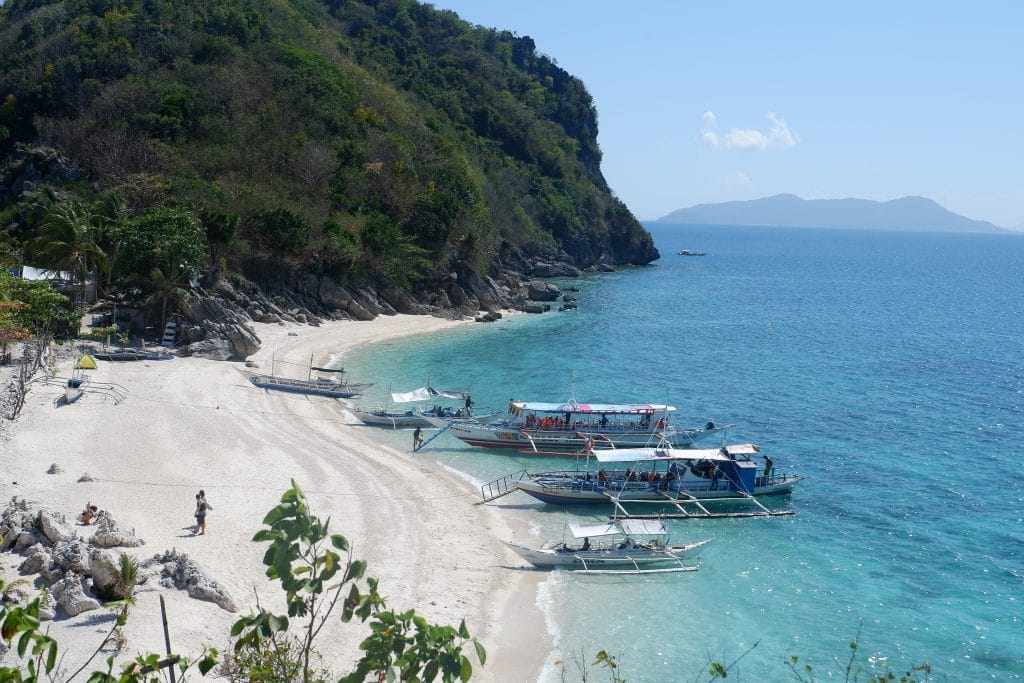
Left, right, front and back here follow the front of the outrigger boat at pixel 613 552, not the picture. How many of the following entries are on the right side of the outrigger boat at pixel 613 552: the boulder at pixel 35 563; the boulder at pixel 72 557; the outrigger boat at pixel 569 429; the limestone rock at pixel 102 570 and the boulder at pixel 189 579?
1

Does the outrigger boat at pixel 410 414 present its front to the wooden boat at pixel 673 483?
no

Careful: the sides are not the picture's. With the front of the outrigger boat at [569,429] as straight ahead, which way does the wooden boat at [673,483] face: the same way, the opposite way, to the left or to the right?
the same way

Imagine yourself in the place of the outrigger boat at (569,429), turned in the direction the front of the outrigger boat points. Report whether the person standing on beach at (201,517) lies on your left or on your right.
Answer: on your left

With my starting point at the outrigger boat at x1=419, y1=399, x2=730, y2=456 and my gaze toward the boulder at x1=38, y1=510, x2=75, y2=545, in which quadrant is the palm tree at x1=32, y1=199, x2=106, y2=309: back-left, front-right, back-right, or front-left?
front-right

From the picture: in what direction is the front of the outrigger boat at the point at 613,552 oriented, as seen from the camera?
facing to the left of the viewer

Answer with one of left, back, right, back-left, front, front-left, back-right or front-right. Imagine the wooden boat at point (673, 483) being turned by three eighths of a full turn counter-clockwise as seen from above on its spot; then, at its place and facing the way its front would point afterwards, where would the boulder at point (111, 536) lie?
right

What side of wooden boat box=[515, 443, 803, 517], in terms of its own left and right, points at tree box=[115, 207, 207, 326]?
front

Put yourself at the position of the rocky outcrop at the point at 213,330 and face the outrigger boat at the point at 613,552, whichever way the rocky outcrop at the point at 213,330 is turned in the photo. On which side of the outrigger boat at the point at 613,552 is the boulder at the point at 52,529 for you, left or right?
right

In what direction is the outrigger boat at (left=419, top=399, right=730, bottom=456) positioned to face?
to the viewer's left

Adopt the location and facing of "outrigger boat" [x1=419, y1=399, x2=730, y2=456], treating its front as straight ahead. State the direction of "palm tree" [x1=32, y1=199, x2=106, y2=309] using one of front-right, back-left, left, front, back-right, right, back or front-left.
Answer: front

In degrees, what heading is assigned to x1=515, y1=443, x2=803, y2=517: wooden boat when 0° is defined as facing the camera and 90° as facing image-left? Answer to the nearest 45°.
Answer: approximately 90°

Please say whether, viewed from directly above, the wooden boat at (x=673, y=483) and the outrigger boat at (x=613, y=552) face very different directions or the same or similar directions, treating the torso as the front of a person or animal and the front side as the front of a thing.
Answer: same or similar directions

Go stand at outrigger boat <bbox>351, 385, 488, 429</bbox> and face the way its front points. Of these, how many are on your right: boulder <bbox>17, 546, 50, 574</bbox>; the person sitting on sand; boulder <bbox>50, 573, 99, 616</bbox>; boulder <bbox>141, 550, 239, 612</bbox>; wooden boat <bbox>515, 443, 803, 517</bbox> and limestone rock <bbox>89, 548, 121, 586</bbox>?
0

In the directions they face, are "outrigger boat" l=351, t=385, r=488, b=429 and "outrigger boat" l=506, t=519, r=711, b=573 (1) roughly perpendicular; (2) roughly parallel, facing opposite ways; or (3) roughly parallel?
roughly parallel

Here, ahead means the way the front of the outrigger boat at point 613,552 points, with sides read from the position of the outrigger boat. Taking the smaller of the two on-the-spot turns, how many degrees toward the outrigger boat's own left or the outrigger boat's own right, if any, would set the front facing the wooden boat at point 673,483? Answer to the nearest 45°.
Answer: approximately 90° to the outrigger boat's own right

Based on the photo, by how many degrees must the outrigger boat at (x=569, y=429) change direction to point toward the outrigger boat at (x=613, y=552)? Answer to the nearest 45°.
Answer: approximately 90° to its left

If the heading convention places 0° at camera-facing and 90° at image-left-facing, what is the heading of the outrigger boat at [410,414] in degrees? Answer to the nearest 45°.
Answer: approximately 90°
